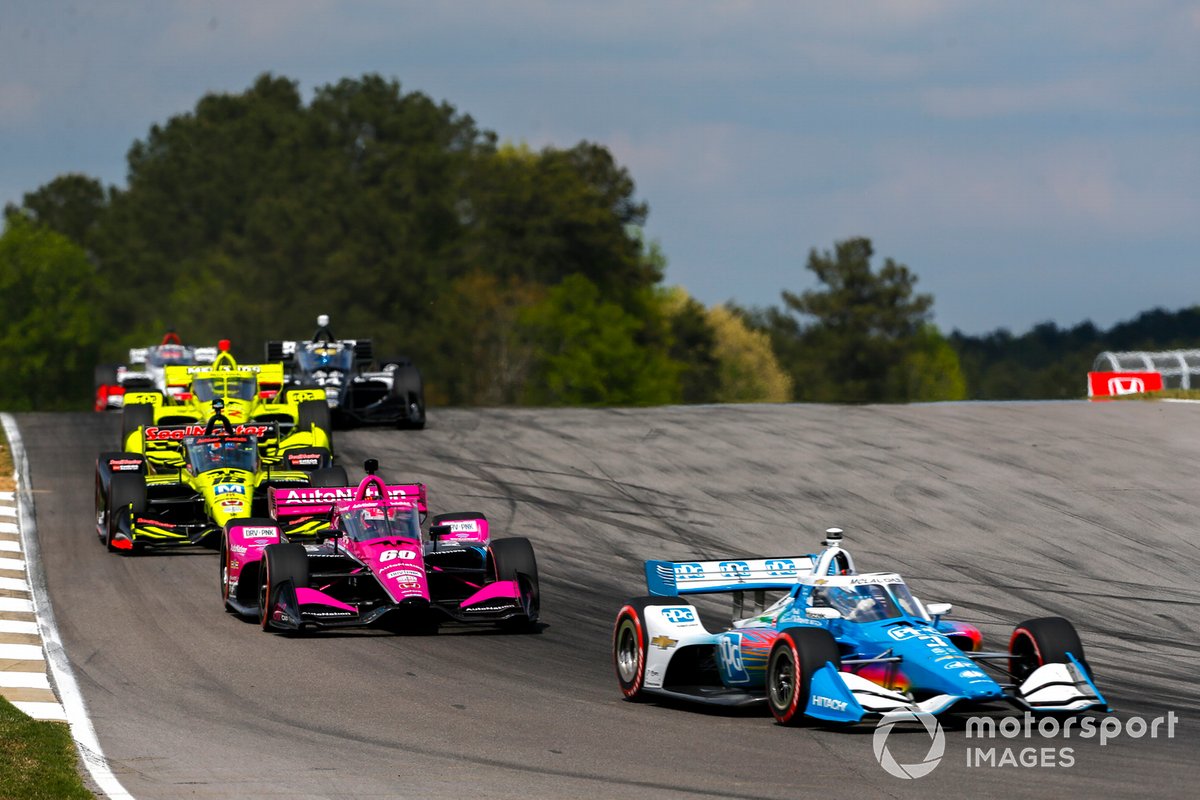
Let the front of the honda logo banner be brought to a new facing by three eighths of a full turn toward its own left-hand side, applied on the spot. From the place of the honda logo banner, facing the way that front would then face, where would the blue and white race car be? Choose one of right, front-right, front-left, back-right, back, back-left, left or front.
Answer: back-right

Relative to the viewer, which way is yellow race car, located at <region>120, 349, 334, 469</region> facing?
toward the camera

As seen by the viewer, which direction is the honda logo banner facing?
toward the camera

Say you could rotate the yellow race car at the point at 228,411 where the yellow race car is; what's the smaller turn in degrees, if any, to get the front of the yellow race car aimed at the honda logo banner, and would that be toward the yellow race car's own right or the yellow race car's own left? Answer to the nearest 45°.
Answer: approximately 135° to the yellow race car's own left

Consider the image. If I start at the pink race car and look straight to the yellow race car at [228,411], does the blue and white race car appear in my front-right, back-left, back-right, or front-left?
back-right

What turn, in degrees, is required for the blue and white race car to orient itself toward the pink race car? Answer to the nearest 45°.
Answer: approximately 180°

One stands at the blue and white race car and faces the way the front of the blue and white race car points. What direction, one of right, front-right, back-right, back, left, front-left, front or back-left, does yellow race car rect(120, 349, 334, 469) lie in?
back

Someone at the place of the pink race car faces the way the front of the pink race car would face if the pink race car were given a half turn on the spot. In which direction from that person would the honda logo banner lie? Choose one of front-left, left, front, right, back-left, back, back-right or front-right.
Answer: front-right

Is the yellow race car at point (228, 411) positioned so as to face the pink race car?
yes

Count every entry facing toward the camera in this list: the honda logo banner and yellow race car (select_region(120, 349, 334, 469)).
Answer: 2

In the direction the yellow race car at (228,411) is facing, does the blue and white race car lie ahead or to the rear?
ahead

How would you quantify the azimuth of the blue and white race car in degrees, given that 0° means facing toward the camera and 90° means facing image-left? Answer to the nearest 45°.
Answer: approximately 315°

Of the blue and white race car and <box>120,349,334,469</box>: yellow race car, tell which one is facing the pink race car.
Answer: the yellow race car

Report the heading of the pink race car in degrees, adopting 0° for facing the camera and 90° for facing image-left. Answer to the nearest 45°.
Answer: approximately 0°

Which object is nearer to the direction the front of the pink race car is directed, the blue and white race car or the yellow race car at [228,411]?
the blue and white race car

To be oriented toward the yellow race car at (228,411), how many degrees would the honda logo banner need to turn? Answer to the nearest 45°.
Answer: approximately 45° to its right
